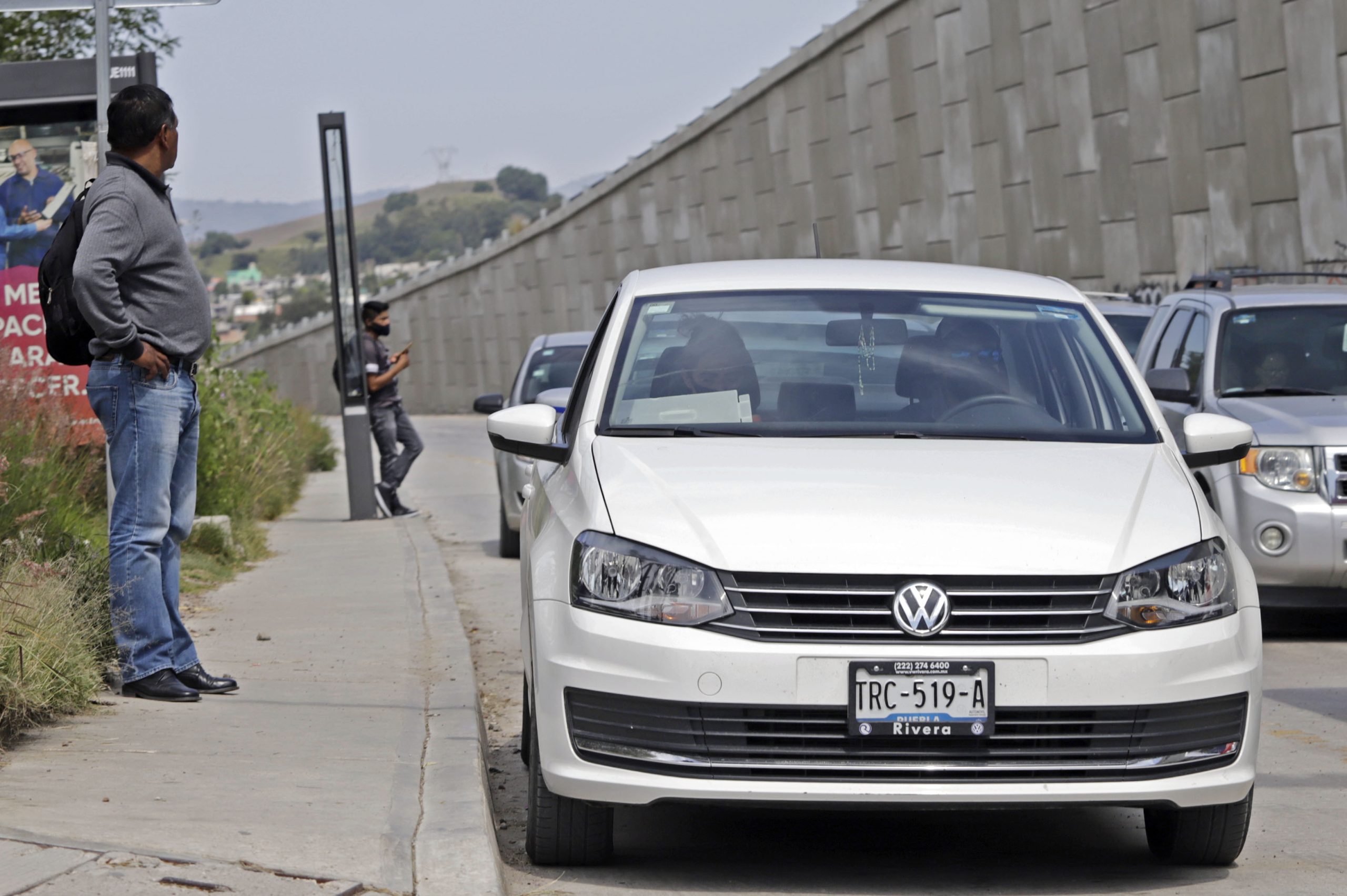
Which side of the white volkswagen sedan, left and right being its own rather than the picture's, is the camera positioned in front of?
front

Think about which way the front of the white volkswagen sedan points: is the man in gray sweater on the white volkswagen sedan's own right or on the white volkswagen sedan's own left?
on the white volkswagen sedan's own right

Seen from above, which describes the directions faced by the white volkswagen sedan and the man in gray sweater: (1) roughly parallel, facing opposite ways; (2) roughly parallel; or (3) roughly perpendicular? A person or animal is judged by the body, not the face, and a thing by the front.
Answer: roughly perpendicular

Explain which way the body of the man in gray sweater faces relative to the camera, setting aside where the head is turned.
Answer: to the viewer's right

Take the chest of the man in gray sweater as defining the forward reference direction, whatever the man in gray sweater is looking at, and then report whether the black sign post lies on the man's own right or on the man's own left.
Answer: on the man's own left

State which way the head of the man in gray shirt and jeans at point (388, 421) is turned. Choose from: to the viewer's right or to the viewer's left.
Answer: to the viewer's right

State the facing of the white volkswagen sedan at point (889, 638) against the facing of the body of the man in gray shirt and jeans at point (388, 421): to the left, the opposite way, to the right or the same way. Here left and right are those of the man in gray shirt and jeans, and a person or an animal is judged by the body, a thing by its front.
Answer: to the right

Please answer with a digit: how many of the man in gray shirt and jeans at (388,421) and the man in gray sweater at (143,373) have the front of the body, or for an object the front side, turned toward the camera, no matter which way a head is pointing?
0

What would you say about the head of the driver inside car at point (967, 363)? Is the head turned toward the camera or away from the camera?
toward the camera

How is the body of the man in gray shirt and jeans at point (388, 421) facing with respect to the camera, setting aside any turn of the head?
to the viewer's right

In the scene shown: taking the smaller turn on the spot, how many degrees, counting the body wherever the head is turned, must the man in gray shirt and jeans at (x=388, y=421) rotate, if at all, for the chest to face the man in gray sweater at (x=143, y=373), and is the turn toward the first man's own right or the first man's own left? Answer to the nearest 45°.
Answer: approximately 90° to the first man's own right

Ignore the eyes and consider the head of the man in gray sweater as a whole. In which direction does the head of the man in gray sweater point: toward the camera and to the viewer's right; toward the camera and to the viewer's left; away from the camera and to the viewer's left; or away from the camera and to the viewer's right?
away from the camera and to the viewer's right
